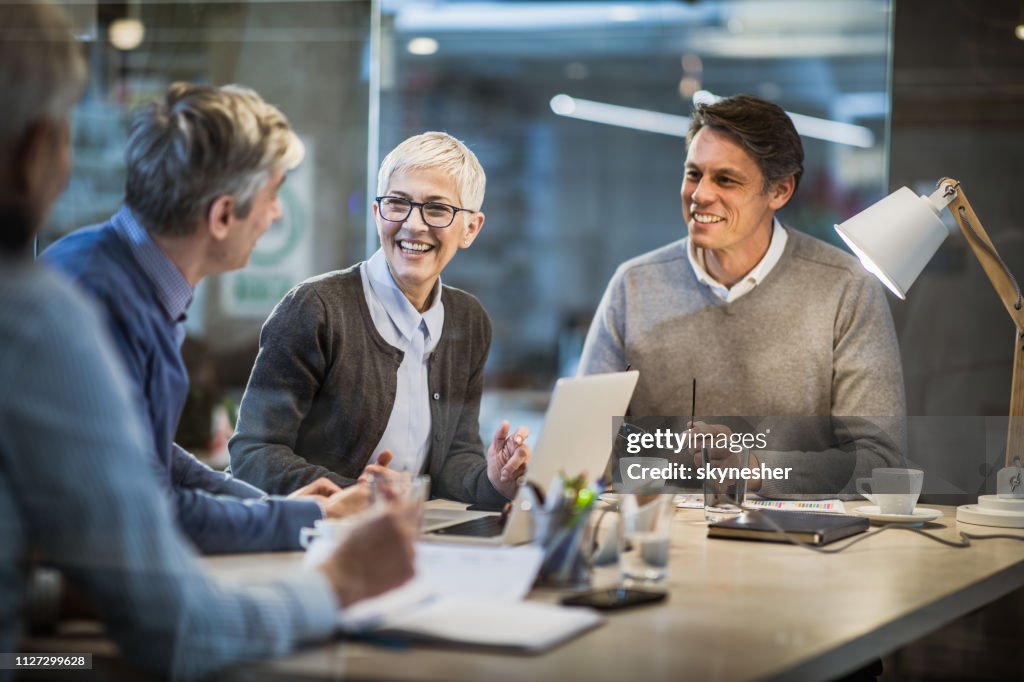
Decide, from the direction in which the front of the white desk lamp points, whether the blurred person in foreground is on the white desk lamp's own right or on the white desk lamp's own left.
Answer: on the white desk lamp's own left

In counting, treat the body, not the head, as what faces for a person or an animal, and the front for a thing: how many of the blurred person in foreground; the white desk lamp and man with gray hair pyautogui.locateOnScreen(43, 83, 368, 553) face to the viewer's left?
1

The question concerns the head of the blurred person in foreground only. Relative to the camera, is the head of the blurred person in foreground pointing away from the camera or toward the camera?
away from the camera

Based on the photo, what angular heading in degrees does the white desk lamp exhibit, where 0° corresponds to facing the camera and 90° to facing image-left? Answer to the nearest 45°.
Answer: approximately 90°

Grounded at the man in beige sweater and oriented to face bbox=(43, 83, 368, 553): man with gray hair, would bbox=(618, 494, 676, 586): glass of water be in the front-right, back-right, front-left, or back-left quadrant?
front-left

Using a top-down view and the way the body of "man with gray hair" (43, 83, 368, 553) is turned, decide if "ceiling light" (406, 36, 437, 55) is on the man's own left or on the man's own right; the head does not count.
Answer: on the man's own left

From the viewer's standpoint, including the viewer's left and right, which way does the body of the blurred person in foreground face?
facing away from the viewer and to the right of the viewer

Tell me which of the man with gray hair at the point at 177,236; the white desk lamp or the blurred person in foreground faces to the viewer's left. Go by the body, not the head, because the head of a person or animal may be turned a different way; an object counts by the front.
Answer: the white desk lamp

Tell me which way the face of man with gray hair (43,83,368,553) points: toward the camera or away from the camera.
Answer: away from the camera

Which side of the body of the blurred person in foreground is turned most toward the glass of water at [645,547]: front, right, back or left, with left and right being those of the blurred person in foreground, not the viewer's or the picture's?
front

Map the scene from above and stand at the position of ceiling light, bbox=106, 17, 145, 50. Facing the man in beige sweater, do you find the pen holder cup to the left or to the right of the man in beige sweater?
right

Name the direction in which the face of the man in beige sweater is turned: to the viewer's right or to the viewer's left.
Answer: to the viewer's left

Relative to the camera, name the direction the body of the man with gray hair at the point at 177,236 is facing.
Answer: to the viewer's right

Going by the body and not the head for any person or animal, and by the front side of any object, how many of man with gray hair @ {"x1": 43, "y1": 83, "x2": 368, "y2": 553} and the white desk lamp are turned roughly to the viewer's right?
1

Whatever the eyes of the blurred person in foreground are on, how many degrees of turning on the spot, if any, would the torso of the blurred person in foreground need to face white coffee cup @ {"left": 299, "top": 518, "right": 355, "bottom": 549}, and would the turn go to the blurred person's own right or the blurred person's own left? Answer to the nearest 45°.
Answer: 0° — they already face it

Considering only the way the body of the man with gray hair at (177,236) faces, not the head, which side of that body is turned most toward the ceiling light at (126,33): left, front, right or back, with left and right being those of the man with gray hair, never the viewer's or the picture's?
left
